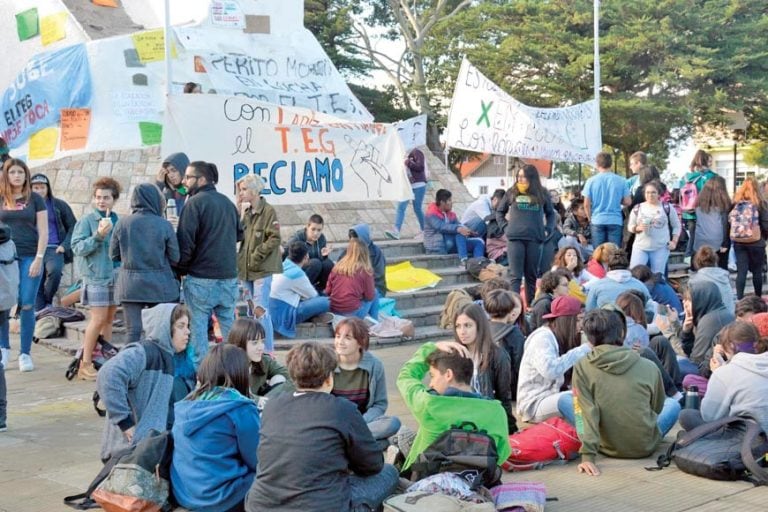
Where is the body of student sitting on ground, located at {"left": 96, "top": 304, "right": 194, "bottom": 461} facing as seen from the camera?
to the viewer's right

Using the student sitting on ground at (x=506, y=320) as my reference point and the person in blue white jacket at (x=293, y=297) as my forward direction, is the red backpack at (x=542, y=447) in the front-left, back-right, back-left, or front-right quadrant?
back-left

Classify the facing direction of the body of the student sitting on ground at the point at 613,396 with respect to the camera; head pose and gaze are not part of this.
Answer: away from the camera

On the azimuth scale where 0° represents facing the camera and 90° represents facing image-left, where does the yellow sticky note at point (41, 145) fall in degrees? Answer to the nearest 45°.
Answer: approximately 0°

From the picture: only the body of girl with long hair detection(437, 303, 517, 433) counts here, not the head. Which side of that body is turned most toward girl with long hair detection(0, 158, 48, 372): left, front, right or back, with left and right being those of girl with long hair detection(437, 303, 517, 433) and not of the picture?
right

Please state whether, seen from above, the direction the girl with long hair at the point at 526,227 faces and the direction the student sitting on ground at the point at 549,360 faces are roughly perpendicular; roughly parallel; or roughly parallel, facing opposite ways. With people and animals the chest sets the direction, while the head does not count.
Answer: roughly perpendicular

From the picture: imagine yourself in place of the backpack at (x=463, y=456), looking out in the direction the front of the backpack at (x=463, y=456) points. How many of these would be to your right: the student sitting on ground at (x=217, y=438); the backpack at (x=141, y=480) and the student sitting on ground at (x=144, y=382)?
3

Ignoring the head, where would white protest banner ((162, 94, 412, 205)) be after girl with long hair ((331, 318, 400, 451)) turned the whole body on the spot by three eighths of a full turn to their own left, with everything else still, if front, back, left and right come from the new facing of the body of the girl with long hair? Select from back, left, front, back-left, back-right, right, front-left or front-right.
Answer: left
